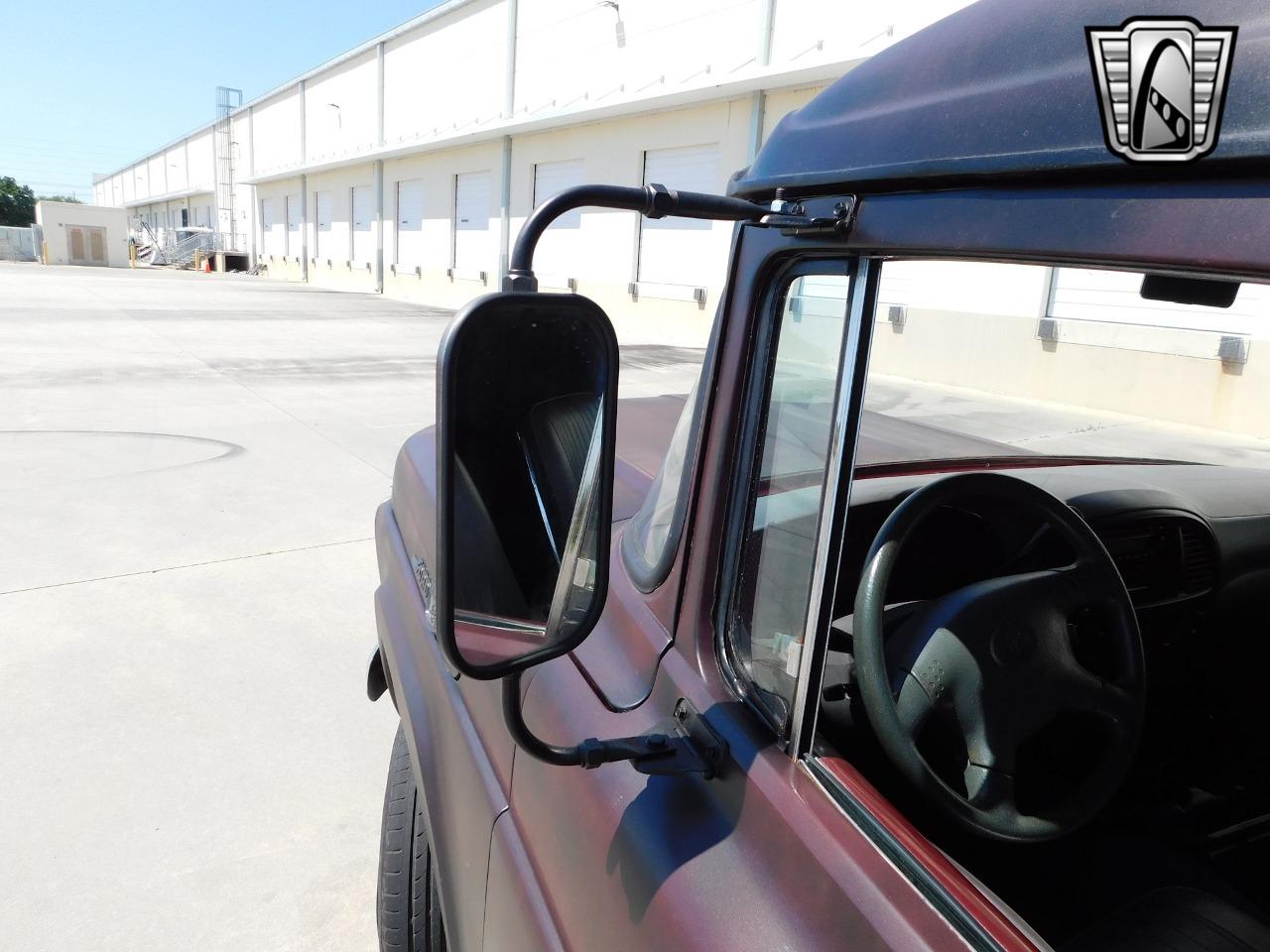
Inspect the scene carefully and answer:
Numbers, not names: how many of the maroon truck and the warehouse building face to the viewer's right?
0

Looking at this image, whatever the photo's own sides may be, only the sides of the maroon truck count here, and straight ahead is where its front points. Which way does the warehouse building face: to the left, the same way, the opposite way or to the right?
to the left

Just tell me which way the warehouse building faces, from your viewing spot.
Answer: facing the viewer and to the left of the viewer

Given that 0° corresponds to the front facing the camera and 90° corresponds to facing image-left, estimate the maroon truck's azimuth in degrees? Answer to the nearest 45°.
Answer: approximately 135°
